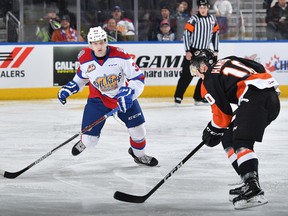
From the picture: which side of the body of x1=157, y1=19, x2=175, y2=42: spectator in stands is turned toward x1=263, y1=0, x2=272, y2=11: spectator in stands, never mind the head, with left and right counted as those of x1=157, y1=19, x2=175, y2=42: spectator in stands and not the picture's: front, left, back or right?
left

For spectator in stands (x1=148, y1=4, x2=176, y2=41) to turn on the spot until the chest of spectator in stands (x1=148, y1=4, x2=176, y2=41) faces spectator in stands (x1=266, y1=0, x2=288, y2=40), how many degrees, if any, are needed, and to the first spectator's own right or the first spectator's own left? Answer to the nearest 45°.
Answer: approximately 90° to the first spectator's own left

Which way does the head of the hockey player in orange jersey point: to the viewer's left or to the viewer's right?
to the viewer's left

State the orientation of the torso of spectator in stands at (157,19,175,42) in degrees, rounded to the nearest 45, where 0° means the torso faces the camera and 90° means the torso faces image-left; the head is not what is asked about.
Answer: approximately 0°

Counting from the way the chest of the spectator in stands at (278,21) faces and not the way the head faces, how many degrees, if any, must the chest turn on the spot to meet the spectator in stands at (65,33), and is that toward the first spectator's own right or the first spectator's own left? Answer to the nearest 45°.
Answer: approximately 90° to the first spectator's own right

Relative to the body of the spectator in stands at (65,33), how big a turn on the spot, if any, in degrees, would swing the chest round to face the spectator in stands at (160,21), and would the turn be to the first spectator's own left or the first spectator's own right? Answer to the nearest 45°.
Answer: approximately 90° to the first spectator's own left

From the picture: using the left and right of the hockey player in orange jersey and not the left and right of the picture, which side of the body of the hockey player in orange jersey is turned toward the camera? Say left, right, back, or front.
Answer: left

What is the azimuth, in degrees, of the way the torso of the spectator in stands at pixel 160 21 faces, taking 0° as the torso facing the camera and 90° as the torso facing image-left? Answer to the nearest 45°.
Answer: approximately 0°

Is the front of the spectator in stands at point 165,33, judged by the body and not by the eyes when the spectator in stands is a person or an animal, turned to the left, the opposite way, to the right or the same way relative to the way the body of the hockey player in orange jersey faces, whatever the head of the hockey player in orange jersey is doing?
to the left

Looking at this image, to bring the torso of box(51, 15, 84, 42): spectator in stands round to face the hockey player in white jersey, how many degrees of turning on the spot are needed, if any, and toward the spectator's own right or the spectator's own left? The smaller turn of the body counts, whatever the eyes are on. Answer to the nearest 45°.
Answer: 0° — they already face them
